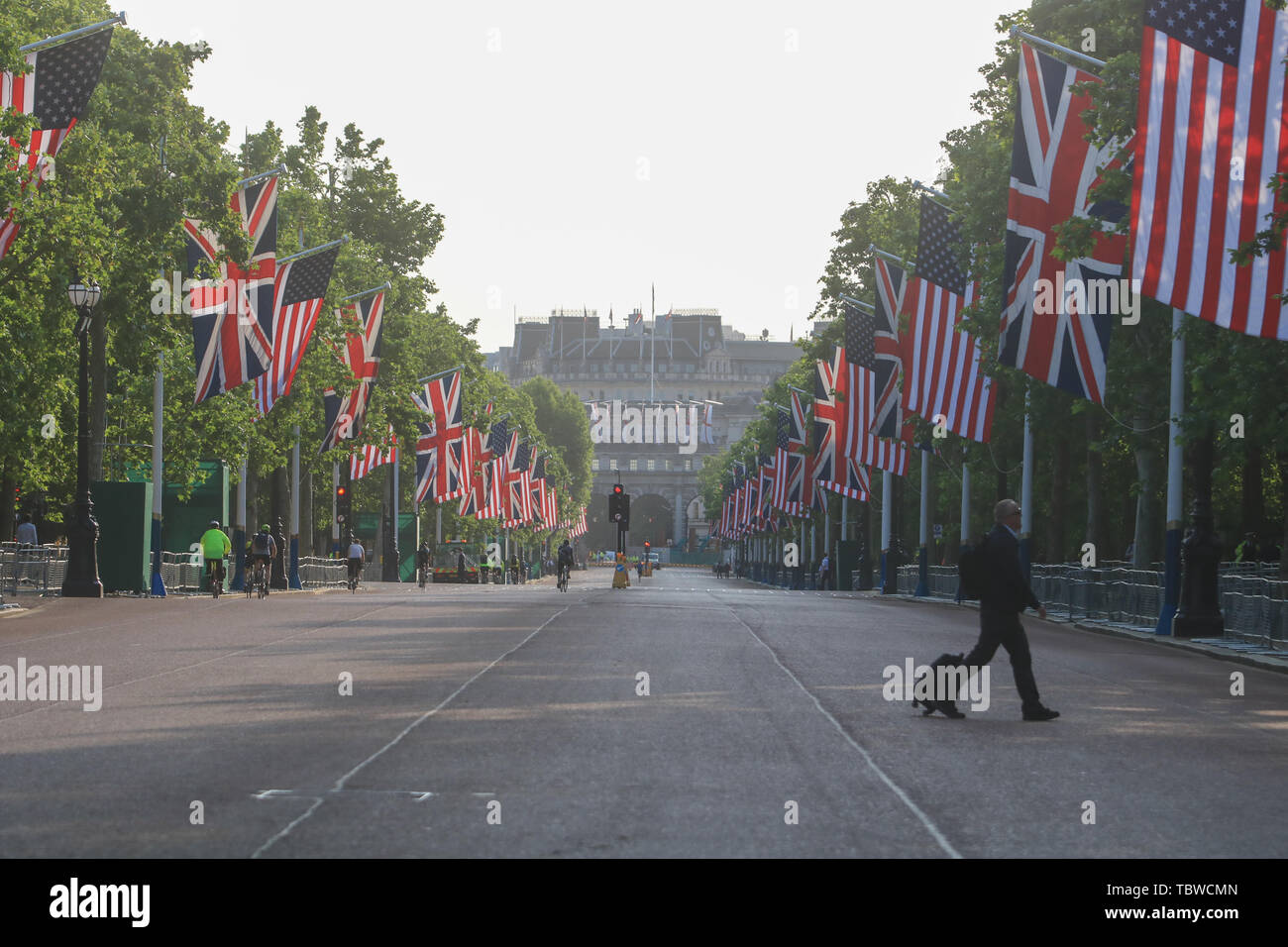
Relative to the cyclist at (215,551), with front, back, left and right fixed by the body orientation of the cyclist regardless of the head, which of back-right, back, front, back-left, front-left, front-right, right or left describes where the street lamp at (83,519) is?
back-left

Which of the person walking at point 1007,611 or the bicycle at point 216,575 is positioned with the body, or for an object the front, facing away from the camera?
the bicycle

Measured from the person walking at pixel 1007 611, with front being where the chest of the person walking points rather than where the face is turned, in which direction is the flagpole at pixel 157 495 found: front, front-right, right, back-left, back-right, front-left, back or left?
back-left

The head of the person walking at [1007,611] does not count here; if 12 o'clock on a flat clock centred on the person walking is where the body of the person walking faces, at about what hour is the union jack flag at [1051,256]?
The union jack flag is roughly at 9 o'clock from the person walking.

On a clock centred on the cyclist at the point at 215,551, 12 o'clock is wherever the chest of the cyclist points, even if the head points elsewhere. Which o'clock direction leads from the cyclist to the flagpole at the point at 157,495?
The flagpole is roughly at 8 o'clock from the cyclist.

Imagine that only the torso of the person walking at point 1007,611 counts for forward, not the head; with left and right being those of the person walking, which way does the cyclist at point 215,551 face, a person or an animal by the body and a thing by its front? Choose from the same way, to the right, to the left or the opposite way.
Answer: to the left

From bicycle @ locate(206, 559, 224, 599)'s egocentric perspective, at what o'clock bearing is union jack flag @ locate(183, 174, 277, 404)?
The union jack flag is roughly at 6 o'clock from the bicycle.

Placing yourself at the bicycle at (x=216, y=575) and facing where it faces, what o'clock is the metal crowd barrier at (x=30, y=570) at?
The metal crowd barrier is roughly at 8 o'clock from the bicycle.

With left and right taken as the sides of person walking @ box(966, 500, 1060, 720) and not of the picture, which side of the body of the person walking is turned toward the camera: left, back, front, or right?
right

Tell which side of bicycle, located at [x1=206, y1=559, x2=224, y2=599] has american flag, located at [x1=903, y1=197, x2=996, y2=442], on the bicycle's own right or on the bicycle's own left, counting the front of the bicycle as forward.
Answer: on the bicycle's own right

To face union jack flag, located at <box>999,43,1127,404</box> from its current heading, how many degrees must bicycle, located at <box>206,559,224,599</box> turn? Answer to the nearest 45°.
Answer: approximately 135° to its right

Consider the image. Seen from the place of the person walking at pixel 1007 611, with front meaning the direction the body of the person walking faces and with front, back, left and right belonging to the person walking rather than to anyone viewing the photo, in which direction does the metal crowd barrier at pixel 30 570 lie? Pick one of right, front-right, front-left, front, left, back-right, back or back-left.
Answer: back-left

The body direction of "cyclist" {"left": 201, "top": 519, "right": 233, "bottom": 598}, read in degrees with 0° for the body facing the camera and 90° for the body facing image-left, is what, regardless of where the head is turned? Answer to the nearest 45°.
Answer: approximately 180°

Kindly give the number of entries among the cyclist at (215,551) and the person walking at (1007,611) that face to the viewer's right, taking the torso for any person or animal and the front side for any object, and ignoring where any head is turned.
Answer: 1
